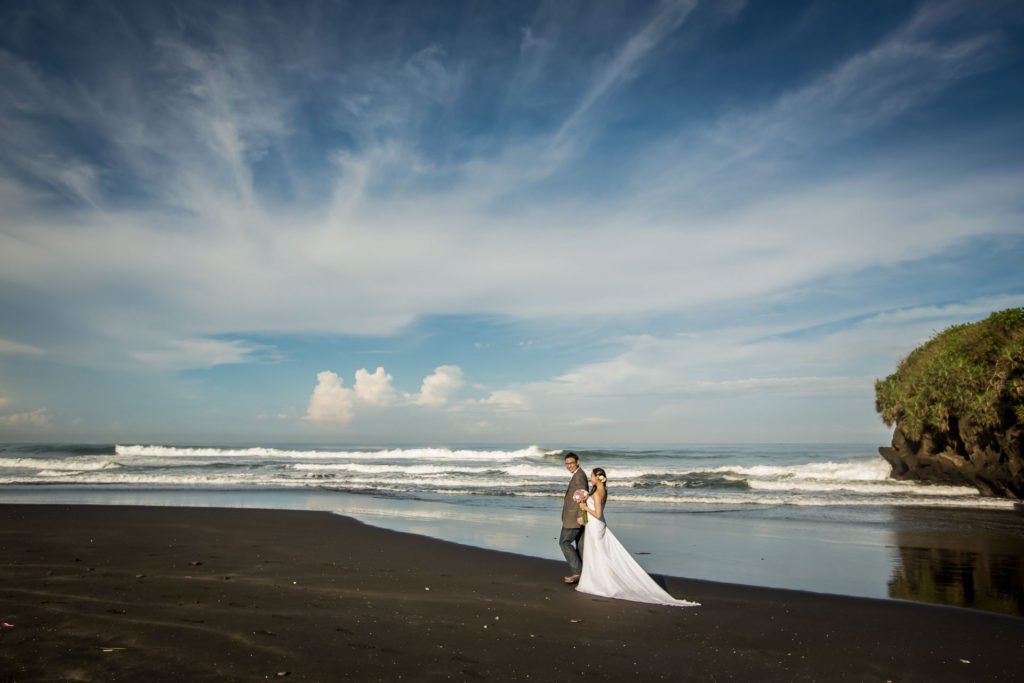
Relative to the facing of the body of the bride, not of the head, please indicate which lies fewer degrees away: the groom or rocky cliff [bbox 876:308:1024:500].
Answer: the groom

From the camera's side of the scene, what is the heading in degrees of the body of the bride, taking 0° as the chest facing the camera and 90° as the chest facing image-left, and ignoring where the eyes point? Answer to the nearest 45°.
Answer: approximately 90°

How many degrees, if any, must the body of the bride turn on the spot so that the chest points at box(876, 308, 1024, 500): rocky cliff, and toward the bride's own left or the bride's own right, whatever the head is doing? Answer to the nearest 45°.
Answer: approximately 135° to the bride's own right

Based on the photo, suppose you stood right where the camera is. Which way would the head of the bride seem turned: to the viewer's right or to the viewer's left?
to the viewer's left

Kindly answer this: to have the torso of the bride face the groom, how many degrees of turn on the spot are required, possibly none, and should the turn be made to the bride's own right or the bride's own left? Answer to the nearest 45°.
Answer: approximately 45° to the bride's own right
